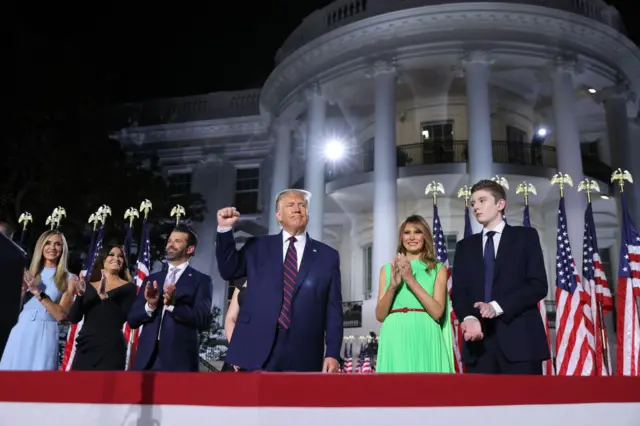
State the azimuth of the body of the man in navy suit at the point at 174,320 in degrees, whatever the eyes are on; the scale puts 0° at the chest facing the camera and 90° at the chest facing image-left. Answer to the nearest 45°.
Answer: approximately 45°

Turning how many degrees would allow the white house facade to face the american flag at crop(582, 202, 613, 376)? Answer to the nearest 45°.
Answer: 0° — it already faces it

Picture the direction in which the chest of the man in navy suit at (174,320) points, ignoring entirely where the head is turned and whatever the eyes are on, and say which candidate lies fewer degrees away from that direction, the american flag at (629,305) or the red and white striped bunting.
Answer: the red and white striped bunting

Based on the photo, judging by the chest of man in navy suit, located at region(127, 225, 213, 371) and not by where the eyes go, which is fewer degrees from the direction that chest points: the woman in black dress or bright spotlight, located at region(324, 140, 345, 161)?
the woman in black dress

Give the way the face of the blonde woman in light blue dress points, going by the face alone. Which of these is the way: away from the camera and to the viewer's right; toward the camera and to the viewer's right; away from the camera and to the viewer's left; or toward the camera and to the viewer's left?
toward the camera and to the viewer's right

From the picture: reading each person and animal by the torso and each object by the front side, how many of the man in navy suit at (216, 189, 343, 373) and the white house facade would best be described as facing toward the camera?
2

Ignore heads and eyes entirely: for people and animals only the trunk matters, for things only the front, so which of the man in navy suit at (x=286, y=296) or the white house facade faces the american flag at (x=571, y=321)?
the white house facade
